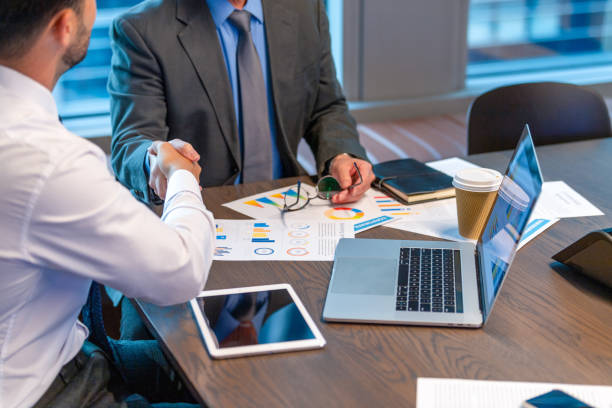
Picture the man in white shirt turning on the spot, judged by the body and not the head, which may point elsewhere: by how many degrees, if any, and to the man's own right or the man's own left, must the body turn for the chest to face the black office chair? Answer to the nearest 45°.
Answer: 0° — they already face it

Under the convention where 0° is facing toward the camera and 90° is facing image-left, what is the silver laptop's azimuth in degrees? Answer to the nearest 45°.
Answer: approximately 90°

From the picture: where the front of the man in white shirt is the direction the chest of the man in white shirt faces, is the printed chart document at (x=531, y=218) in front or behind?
in front

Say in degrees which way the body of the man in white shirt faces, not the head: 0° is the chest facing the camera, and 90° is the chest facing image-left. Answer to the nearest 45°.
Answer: approximately 225°

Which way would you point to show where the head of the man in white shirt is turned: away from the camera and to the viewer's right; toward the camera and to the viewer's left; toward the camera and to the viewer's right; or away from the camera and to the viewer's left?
away from the camera and to the viewer's right

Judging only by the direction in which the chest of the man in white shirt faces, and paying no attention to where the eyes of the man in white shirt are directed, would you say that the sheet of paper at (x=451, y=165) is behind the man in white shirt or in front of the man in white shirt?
in front
